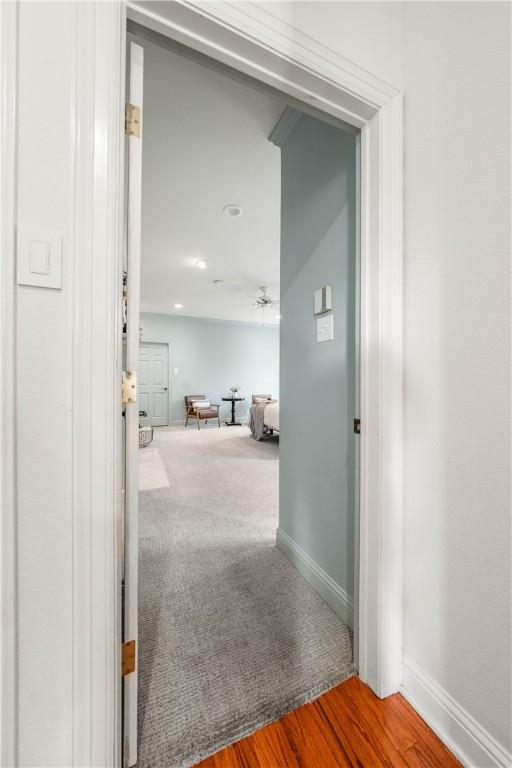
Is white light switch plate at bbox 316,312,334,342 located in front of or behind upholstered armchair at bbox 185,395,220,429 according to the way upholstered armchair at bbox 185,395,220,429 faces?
in front

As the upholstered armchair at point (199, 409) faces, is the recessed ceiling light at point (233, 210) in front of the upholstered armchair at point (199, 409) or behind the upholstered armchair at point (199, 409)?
in front

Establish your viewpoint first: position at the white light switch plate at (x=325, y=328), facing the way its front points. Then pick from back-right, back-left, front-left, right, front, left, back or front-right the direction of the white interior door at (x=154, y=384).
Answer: right

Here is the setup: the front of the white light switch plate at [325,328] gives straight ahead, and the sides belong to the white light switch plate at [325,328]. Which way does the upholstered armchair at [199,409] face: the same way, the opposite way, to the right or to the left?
to the left

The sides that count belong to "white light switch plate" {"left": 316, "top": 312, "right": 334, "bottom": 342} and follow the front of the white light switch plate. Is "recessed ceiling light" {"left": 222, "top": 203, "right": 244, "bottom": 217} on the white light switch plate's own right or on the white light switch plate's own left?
on the white light switch plate's own right

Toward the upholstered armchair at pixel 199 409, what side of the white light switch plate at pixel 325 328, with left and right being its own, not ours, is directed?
right

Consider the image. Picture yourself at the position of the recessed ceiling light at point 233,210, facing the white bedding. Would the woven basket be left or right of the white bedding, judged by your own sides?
left

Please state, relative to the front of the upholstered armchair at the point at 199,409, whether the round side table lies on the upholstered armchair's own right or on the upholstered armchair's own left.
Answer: on the upholstered armchair's own left

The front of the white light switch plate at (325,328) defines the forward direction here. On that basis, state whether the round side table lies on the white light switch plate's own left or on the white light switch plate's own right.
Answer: on the white light switch plate's own right

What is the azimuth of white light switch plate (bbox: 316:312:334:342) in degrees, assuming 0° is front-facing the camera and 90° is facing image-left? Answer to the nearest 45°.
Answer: approximately 45°

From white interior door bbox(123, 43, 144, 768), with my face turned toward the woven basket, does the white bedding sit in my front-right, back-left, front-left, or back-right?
front-right
